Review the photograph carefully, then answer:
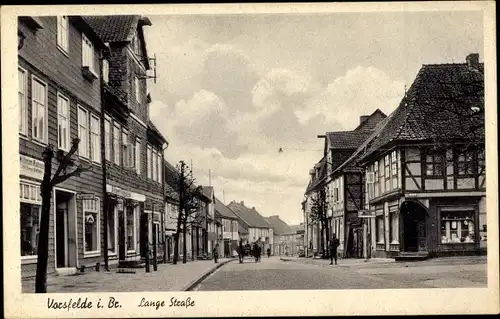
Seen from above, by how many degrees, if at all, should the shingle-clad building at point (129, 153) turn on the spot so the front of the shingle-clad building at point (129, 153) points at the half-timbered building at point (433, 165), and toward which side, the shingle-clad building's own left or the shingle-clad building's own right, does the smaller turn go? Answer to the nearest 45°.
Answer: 0° — it already faces it

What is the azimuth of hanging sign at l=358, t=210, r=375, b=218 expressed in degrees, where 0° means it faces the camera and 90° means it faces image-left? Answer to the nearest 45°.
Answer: approximately 0°

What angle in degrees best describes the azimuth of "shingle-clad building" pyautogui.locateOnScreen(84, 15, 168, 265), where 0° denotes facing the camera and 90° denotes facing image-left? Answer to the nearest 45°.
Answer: approximately 315°

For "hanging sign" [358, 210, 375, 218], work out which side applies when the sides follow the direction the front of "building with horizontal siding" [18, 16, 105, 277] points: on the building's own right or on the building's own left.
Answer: on the building's own left

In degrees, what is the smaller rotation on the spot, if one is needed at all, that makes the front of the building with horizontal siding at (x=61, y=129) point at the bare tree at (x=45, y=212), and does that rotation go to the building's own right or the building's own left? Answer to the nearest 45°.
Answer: approximately 45° to the building's own right

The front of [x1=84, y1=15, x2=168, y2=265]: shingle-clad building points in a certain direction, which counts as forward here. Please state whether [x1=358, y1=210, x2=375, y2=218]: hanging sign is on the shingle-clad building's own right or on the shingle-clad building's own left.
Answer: on the shingle-clad building's own left
